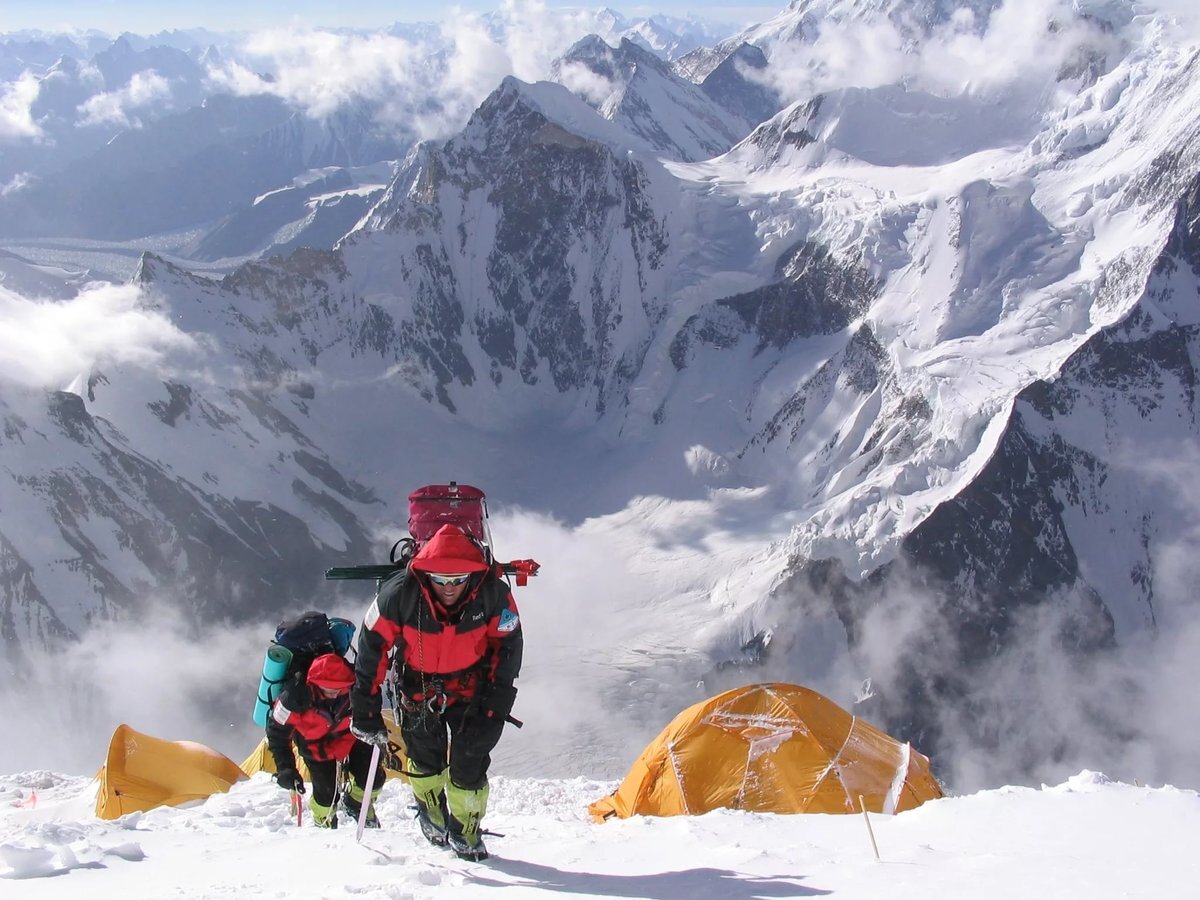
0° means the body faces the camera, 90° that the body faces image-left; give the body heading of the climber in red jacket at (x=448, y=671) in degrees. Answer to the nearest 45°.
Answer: approximately 0°

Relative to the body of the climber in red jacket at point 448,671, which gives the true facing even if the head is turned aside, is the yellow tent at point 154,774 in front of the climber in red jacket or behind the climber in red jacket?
behind

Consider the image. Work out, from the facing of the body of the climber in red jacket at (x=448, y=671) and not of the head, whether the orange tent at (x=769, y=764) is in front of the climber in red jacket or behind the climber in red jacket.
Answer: behind
